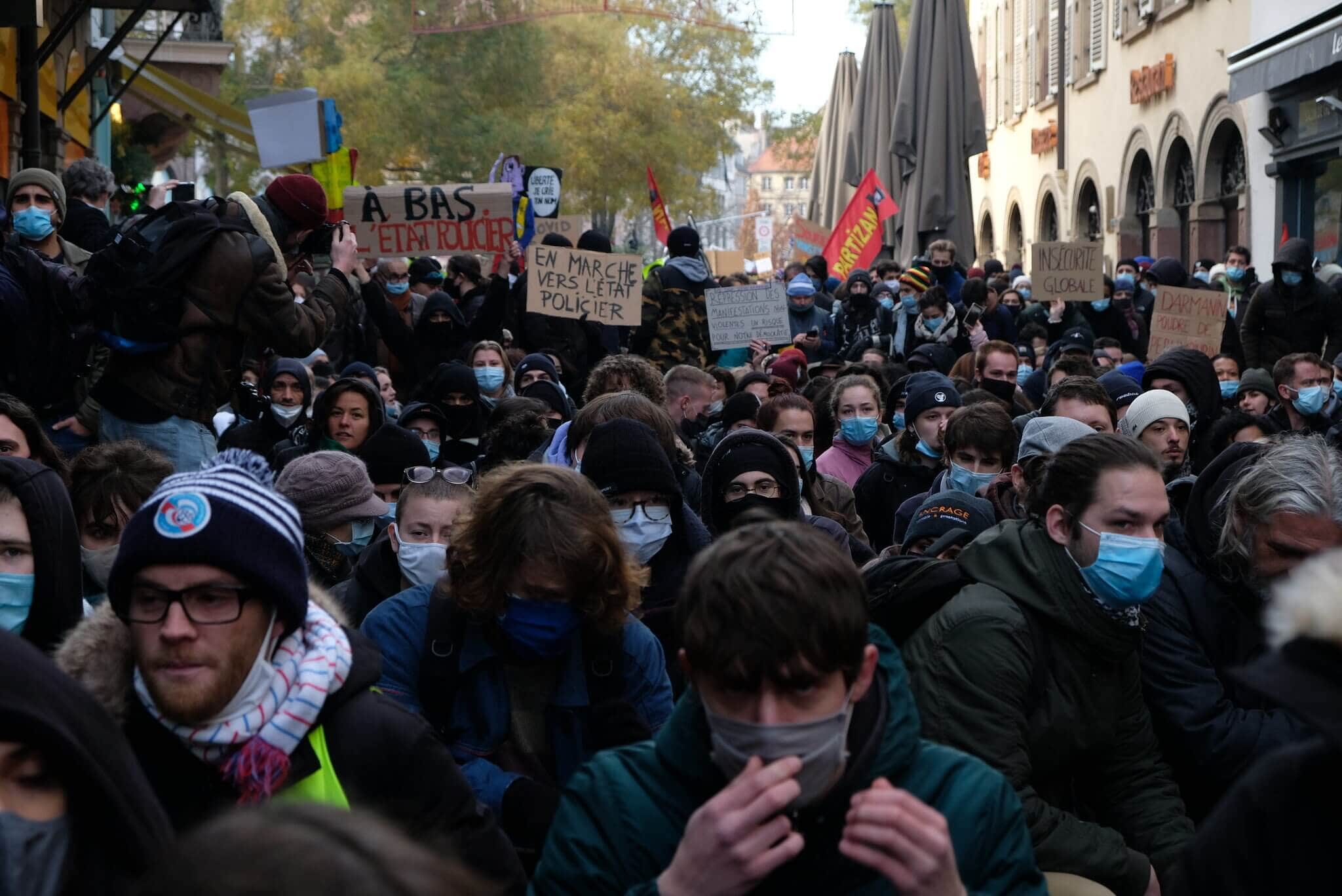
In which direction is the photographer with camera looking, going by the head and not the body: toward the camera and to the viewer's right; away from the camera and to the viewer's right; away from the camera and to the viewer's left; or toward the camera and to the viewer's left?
away from the camera and to the viewer's right

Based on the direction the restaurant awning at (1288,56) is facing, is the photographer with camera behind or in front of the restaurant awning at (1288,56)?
in front

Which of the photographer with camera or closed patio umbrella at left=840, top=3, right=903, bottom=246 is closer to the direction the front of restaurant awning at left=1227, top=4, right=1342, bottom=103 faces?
the photographer with camera

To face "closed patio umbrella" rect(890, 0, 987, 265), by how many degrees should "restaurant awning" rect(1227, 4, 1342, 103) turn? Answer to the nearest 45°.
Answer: approximately 45° to its right

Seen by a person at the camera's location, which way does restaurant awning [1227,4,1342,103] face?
facing the viewer and to the left of the viewer

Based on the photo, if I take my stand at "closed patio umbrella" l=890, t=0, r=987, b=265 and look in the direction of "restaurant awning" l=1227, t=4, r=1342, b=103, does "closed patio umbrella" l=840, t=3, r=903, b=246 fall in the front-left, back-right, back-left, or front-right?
back-left

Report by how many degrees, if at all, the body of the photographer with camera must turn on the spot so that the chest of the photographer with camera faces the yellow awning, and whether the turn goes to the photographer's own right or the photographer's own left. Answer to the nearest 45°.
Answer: approximately 90° to the photographer's own left

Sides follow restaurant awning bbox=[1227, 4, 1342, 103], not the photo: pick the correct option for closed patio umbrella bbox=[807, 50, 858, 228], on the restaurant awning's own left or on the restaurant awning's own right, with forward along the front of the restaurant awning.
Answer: on the restaurant awning's own right

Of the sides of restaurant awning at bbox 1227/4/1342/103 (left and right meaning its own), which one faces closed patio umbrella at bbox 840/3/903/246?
right
